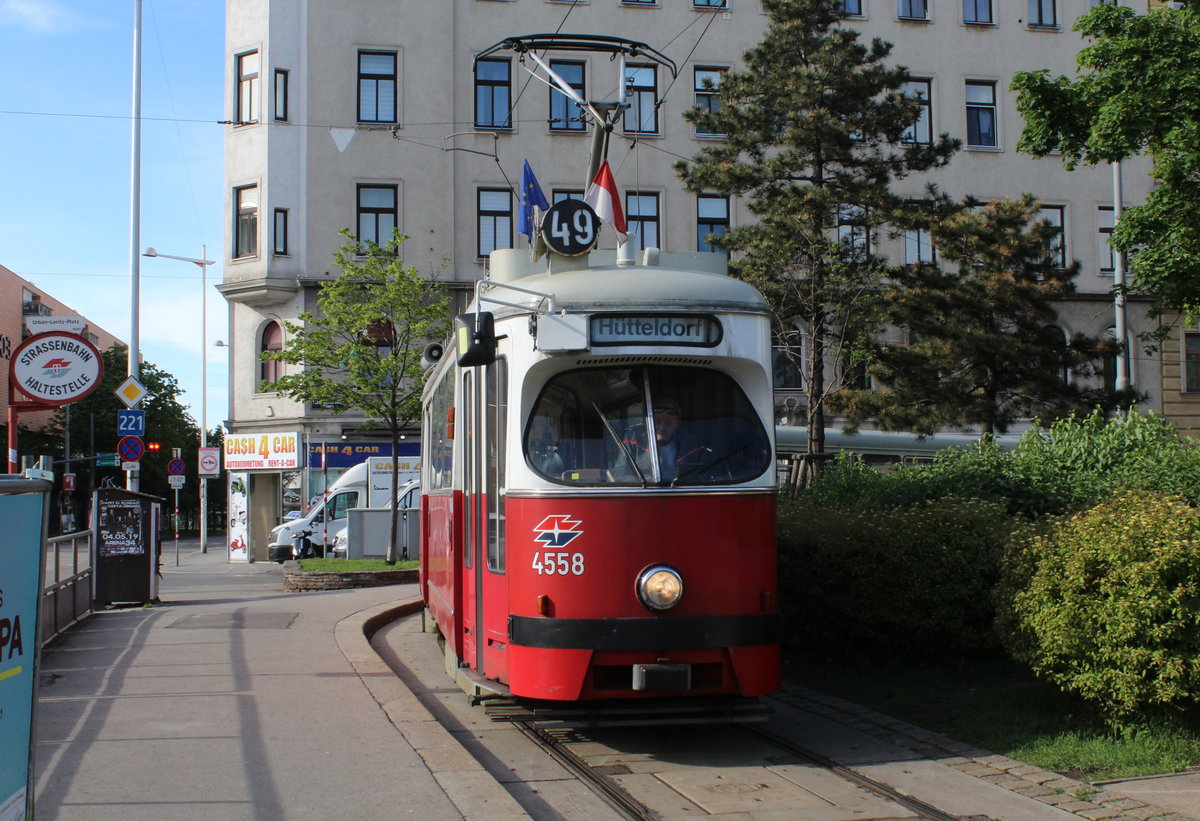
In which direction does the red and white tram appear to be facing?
toward the camera

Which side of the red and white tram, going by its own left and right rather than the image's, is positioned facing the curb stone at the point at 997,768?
front

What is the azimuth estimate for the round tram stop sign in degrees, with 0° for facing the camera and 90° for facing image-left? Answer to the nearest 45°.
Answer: approximately 0°

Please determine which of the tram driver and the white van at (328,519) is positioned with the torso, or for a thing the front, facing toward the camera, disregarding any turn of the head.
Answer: the tram driver

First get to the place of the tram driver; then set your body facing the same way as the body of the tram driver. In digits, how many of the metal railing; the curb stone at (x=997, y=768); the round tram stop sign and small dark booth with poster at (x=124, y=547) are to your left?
1

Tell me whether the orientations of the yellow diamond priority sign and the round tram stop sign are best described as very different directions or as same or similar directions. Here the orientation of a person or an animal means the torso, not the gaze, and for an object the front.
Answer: same or similar directions

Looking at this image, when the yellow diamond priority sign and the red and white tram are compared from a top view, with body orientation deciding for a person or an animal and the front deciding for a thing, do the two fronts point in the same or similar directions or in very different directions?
same or similar directions

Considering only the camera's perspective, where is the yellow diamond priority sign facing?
facing the viewer

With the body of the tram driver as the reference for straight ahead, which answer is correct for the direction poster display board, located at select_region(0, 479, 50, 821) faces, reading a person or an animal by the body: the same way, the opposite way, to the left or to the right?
to the left

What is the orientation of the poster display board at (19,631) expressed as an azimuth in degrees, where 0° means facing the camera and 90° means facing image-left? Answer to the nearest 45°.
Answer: approximately 315°

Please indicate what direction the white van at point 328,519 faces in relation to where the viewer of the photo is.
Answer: facing to the left of the viewer

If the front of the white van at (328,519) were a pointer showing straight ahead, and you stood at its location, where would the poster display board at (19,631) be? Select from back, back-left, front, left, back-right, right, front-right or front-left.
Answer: left

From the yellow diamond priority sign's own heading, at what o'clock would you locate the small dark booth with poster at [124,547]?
The small dark booth with poster is roughly at 12 o'clock from the yellow diamond priority sign.

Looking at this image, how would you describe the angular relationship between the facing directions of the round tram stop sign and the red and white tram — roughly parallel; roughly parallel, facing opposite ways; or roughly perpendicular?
roughly parallel
